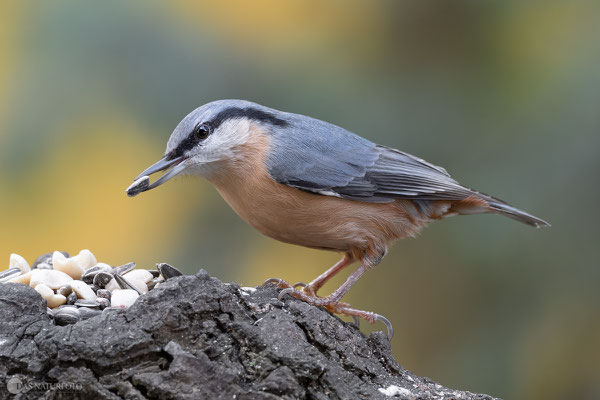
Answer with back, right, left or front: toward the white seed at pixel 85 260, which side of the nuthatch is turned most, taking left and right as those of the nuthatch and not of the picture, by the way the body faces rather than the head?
front

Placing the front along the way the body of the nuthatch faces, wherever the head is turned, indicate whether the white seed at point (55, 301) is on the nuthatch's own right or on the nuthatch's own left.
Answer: on the nuthatch's own left

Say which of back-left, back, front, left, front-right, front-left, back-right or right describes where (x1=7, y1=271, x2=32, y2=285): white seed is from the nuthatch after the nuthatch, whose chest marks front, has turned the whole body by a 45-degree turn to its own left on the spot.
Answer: front

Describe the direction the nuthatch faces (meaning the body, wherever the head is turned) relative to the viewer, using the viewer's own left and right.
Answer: facing to the left of the viewer

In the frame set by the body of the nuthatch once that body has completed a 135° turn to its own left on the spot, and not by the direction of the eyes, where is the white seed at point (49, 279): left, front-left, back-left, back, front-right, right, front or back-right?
right

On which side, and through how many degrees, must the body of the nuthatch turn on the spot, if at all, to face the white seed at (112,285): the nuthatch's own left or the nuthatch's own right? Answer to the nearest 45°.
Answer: approximately 45° to the nuthatch's own left

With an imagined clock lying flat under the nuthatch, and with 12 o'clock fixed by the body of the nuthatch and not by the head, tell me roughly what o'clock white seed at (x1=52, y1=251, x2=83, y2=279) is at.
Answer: The white seed is roughly at 11 o'clock from the nuthatch.

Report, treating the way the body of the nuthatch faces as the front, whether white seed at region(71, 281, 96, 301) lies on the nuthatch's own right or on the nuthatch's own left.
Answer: on the nuthatch's own left
